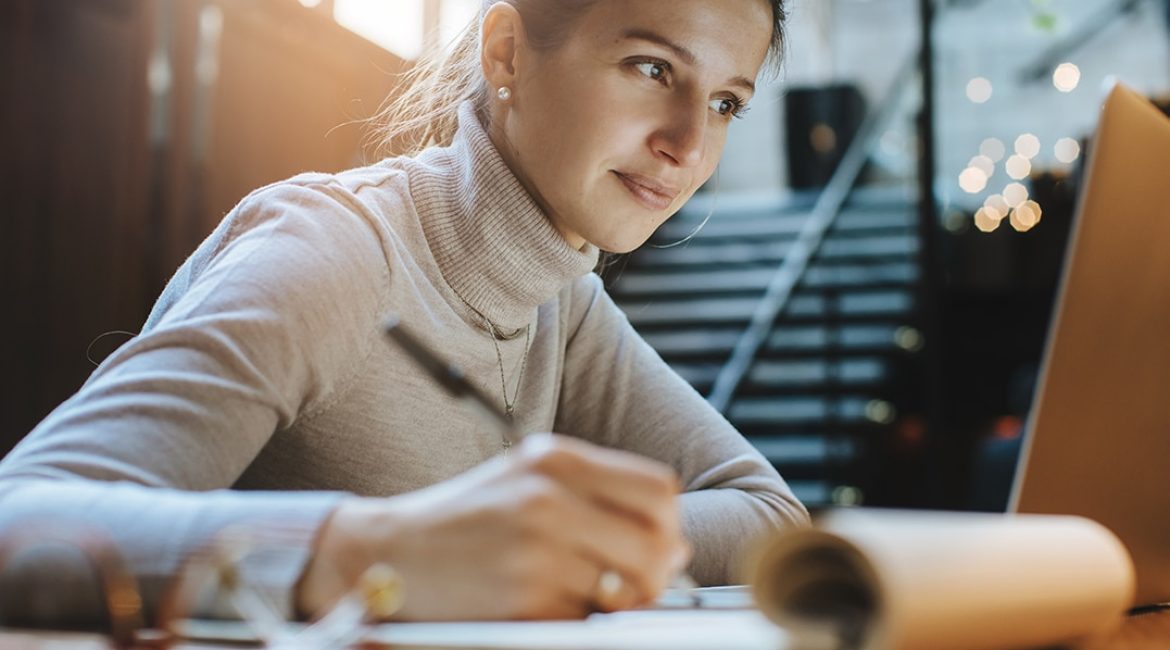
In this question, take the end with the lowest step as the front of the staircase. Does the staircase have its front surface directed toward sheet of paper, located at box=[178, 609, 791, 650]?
yes

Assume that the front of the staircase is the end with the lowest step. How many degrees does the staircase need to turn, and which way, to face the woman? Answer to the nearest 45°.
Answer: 0° — it already faces them

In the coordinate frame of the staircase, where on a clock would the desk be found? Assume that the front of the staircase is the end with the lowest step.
The desk is roughly at 12 o'clock from the staircase.

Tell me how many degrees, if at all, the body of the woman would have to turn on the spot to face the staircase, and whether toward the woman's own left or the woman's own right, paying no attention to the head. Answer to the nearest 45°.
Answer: approximately 90° to the woman's own left
